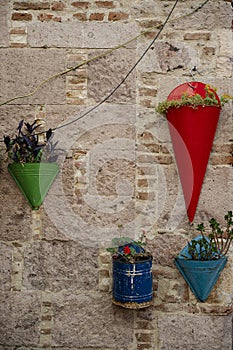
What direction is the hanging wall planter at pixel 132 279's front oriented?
toward the camera

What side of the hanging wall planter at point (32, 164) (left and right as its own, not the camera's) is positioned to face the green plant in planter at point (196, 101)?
left

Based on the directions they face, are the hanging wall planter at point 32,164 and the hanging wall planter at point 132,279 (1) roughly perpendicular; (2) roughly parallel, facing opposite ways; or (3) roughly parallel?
roughly parallel

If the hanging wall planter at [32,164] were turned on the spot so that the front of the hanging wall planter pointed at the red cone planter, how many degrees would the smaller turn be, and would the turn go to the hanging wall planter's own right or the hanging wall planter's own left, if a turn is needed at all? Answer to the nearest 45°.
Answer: approximately 90° to the hanging wall planter's own left

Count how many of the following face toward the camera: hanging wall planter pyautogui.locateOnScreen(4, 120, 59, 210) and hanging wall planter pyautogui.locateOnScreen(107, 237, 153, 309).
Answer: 2

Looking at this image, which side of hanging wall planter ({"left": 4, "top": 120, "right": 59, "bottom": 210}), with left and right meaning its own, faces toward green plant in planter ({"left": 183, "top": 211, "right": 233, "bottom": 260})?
left
